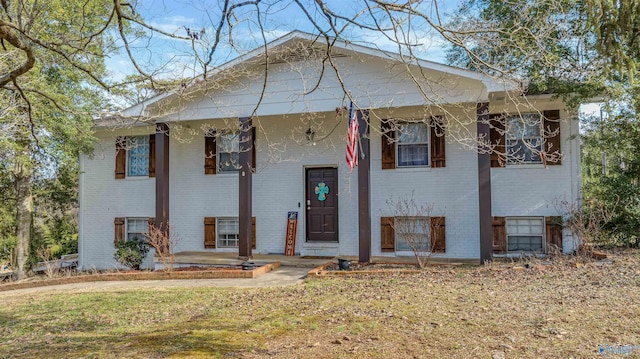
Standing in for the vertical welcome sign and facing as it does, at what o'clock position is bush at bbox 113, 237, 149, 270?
The bush is roughly at 3 o'clock from the vertical welcome sign.

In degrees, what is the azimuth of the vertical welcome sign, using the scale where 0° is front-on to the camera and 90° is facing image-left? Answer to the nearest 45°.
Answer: approximately 0°

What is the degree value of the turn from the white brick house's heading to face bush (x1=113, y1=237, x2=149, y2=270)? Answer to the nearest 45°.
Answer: approximately 90° to its right
